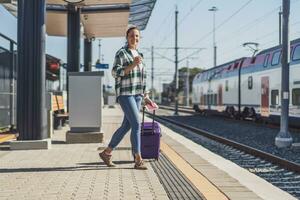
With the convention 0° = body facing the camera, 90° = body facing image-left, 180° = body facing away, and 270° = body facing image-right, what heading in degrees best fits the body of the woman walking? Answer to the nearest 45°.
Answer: approximately 315°

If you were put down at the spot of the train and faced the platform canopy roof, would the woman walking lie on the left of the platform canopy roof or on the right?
left

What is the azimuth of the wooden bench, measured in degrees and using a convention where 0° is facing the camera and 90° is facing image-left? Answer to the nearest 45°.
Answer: approximately 315°

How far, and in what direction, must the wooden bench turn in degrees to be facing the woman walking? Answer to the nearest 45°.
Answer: approximately 45° to its right

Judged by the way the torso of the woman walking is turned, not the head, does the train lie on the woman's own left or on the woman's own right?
on the woman's own left
